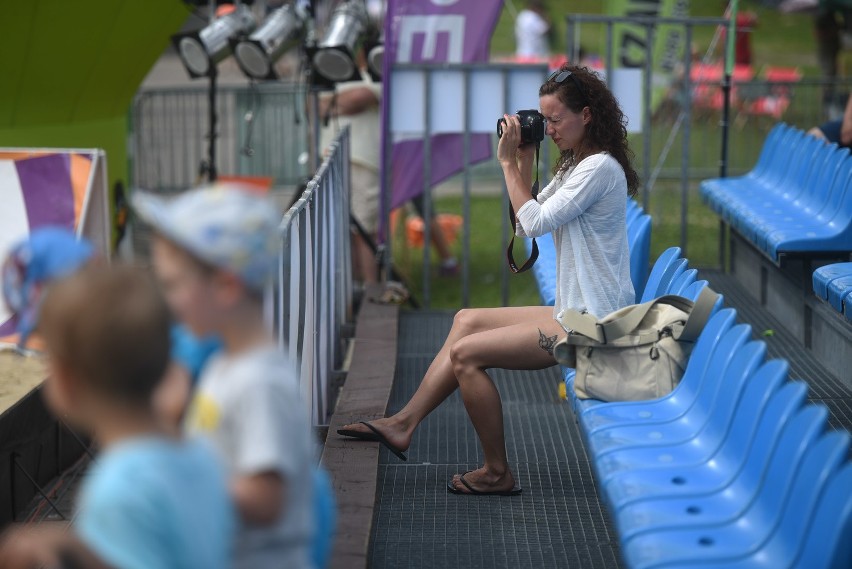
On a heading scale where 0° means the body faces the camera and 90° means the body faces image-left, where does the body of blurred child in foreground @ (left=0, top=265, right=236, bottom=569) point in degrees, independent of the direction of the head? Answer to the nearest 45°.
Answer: approximately 135°

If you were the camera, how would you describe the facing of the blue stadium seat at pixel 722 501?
facing to the left of the viewer

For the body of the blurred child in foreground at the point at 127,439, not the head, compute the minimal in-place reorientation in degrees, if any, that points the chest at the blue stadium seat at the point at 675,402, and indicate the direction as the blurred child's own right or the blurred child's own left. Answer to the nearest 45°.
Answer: approximately 90° to the blurred child's own right

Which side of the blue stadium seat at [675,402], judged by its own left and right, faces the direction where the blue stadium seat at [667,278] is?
right

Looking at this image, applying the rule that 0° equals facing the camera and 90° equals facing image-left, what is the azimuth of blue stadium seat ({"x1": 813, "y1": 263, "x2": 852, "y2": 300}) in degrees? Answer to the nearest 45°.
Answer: approximately 45°

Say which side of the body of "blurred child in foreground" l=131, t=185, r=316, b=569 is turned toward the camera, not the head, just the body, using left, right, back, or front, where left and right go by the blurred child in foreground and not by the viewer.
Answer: left

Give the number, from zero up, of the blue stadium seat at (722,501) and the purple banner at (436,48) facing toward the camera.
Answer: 1

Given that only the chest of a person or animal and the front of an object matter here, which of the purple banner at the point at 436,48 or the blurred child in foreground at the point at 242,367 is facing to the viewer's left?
the blurred child in foreground

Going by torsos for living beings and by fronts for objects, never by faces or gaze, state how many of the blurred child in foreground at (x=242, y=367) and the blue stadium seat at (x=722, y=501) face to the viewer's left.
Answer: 2
